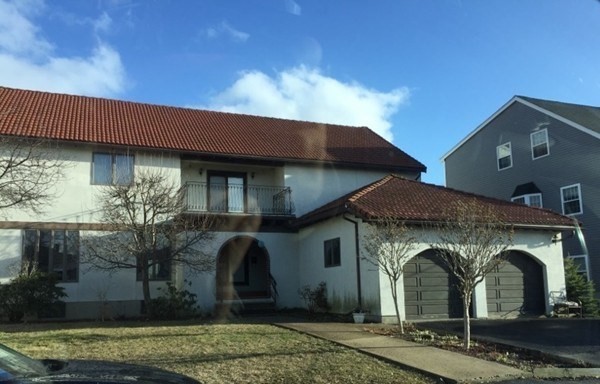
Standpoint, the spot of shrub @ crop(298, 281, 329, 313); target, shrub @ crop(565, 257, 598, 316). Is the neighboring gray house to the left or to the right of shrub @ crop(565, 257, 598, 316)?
left

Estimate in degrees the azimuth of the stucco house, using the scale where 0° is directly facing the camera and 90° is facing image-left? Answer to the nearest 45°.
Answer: approximately 0°

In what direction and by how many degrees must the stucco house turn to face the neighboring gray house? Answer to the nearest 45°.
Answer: approximately 135° to its left

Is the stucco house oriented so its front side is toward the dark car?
yes

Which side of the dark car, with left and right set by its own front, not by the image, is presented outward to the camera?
right

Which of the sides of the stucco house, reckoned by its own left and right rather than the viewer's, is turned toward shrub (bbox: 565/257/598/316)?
left

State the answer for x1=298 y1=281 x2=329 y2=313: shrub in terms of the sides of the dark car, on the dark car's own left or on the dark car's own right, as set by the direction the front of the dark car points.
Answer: on the dark car's own left

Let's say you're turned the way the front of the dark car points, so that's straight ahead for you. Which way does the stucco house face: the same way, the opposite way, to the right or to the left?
to the right
